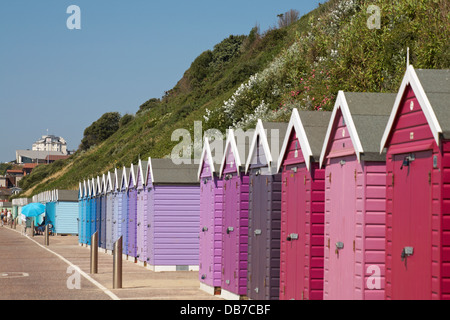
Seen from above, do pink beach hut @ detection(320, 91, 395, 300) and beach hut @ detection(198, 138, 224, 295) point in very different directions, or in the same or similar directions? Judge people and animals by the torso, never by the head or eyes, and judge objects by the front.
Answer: same or similar directions

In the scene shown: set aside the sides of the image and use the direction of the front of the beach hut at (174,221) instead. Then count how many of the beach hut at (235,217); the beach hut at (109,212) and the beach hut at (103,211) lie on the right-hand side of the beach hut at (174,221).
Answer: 2

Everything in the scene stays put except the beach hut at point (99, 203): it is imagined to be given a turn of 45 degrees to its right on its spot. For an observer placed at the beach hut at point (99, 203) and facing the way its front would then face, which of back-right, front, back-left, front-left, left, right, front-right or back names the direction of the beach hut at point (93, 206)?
front-right

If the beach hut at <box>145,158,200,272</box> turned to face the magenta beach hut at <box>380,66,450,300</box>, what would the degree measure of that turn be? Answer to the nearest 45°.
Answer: approximately 90° to its left

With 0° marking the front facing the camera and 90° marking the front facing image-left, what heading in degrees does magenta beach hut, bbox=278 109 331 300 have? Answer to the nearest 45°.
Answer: approximately 45°

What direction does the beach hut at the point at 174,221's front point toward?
to the viewer's left

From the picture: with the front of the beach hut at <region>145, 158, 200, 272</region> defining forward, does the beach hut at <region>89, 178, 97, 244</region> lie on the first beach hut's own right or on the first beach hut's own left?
on the first beach hut's own right

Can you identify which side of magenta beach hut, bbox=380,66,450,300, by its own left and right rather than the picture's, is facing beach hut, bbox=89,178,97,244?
right

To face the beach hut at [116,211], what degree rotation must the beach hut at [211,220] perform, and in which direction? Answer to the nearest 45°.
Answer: approximately 135° to its right

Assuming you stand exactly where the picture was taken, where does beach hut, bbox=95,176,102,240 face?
facing to the left of the viewer

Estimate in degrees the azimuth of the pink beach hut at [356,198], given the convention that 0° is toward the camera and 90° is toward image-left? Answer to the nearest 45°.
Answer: approximately 45°

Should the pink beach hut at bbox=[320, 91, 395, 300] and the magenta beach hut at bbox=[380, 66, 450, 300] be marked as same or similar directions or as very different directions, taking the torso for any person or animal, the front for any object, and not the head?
same or similar directions

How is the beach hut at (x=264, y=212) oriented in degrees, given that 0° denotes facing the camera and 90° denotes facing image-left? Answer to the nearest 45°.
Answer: approximately 45°

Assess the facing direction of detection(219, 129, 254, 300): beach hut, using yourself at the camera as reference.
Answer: facing the viewer and to the left of the viewer

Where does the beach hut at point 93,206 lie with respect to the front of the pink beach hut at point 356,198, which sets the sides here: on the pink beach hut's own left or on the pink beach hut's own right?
on the pink beach hut's own right

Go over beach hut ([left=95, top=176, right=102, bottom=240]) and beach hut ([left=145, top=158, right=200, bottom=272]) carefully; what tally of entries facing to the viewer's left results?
2
